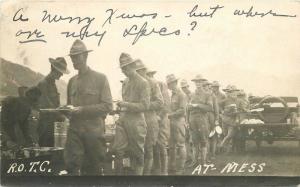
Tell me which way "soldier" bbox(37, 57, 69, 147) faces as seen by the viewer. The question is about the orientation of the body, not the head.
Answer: to the viewer's right

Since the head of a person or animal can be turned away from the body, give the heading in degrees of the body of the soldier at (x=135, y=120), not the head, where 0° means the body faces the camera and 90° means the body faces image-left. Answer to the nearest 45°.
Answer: approximately 45°

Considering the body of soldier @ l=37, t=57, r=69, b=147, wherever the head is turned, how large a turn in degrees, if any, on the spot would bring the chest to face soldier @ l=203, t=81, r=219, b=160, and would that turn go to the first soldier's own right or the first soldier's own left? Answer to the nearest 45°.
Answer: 0° — they already face them

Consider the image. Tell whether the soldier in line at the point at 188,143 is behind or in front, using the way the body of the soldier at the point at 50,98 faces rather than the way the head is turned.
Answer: in front

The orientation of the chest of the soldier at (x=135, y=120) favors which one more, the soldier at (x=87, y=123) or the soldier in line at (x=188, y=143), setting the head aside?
the soldier

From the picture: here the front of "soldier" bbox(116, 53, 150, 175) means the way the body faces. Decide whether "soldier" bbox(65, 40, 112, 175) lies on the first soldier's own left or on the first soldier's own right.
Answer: on the first soldier's own right

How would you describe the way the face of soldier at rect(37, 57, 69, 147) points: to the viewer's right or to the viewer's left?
to the viewer's right

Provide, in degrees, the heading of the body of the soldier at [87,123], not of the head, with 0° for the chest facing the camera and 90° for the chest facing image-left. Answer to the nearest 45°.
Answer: approximately 45°
